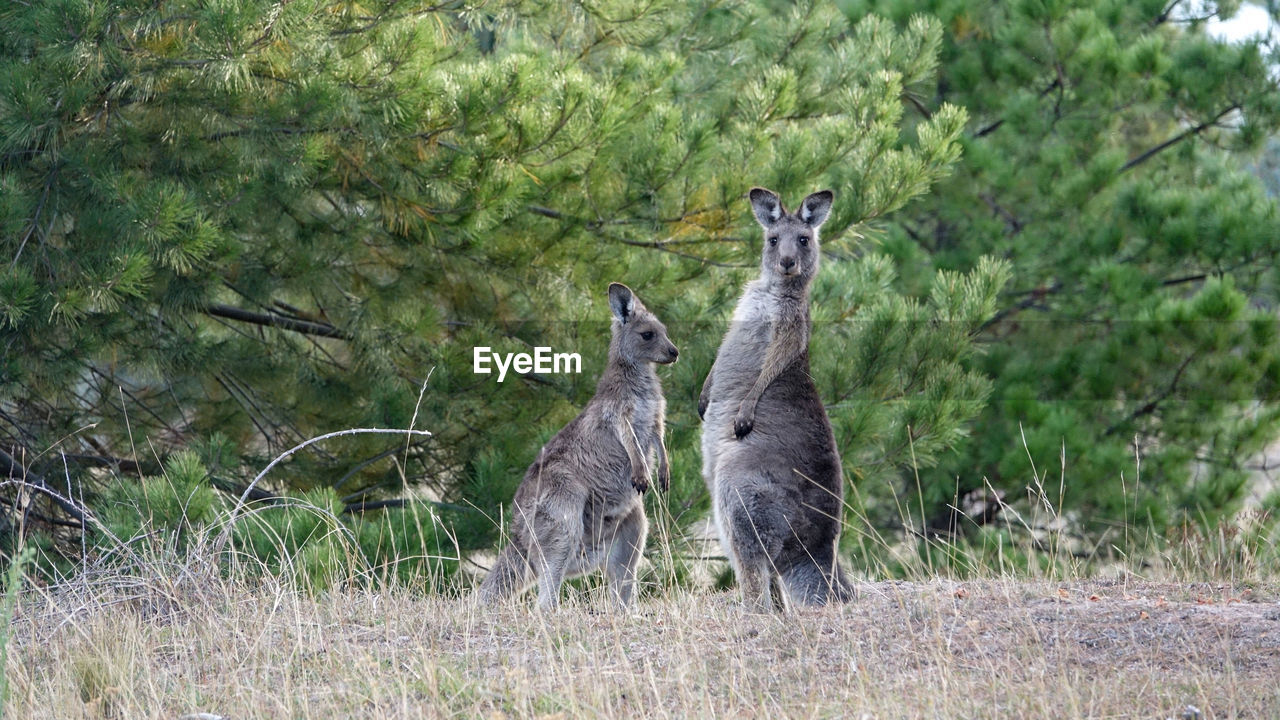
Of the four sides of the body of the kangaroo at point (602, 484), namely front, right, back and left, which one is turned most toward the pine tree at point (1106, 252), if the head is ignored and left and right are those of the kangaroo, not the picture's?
left

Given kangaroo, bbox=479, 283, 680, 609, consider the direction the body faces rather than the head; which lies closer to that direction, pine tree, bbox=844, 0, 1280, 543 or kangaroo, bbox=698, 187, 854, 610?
the kangaroo

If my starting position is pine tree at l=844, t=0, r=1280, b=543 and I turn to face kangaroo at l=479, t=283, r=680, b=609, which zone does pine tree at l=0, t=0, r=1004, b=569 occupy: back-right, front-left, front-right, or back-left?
front-right

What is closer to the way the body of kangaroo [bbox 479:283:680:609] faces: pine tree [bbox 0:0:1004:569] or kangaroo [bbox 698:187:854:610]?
the kangaroo

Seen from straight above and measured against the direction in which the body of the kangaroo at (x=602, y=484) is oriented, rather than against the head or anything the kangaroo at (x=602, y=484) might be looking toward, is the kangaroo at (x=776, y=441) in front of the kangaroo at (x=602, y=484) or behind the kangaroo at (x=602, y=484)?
in front

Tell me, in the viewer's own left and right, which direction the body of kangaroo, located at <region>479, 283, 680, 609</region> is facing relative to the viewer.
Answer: facing the viewer and to the right of the viewer
